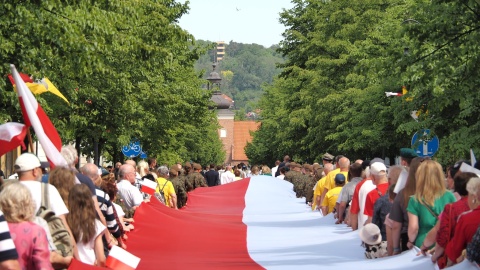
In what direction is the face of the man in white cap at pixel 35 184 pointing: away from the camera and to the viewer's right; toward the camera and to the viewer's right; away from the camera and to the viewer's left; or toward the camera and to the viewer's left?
away from the camera and to the viewer's right

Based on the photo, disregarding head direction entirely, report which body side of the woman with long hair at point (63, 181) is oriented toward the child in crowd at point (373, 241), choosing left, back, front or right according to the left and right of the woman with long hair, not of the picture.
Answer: right

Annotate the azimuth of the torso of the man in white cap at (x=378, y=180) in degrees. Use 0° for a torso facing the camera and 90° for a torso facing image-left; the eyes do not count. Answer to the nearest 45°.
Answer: approximately 135°

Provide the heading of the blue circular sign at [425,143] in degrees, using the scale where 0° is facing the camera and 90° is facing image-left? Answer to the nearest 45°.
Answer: approximately 0°

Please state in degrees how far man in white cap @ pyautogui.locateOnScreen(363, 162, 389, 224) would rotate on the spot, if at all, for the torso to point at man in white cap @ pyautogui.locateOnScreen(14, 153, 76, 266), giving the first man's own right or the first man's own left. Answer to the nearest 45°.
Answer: approximately 90° to the first man's own left

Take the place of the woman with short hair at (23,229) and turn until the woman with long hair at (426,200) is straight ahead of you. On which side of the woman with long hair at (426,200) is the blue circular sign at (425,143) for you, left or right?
left

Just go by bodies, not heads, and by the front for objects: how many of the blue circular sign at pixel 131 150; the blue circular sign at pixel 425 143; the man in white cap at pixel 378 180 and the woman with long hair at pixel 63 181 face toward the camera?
2

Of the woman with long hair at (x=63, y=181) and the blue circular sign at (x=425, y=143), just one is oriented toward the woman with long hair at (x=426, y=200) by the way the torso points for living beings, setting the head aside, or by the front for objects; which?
the blue circular sign

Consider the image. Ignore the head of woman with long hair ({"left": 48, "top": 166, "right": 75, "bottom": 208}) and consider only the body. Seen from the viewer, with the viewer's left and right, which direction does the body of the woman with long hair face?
facing away from the viewer
